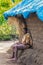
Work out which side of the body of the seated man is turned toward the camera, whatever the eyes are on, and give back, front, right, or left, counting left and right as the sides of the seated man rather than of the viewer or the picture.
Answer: left
